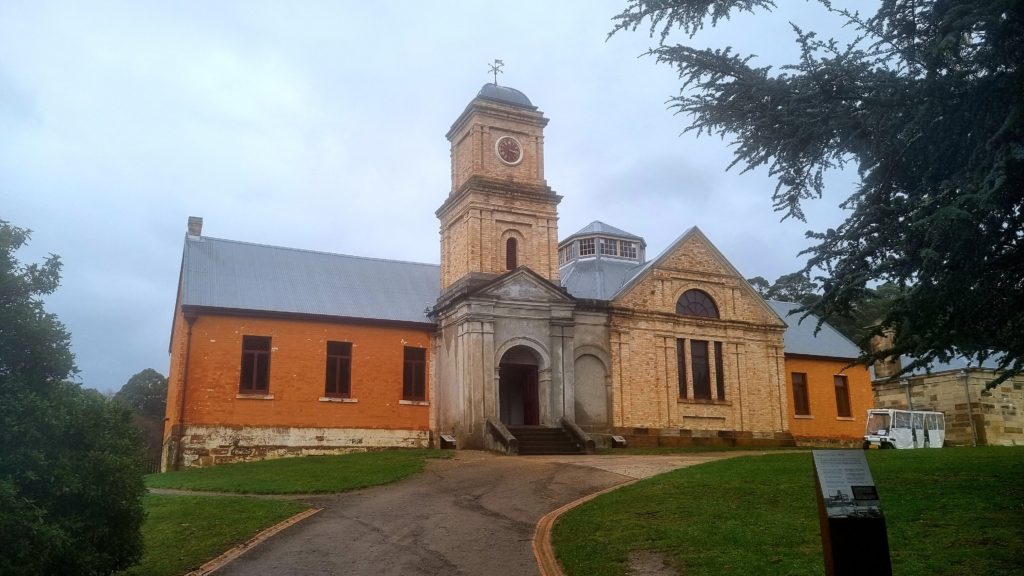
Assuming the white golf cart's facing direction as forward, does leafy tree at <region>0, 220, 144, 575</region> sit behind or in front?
in front

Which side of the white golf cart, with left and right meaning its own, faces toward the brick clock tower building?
front

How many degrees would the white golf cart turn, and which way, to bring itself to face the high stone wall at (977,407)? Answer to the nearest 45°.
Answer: approximately 135° to its right

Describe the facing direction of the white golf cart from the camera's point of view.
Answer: facing the viewer and to the left of the viewer

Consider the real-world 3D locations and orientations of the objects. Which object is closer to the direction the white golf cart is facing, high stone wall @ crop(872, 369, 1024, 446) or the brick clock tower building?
the brick clock tower building

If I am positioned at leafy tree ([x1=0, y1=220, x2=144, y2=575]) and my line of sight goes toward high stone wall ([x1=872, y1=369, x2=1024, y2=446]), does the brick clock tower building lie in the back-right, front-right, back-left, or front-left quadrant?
front-left

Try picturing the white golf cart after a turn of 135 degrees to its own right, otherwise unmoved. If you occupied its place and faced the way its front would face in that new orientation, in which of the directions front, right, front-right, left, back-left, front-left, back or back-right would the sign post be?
back

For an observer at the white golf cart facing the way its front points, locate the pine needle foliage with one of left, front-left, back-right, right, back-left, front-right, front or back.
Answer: front-left

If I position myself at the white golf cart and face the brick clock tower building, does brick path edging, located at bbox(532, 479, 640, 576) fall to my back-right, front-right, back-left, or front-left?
front-left

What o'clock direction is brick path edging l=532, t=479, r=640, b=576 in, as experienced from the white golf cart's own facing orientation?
The brick path edging is roughly at 11 o'clock from the white golf cart.
